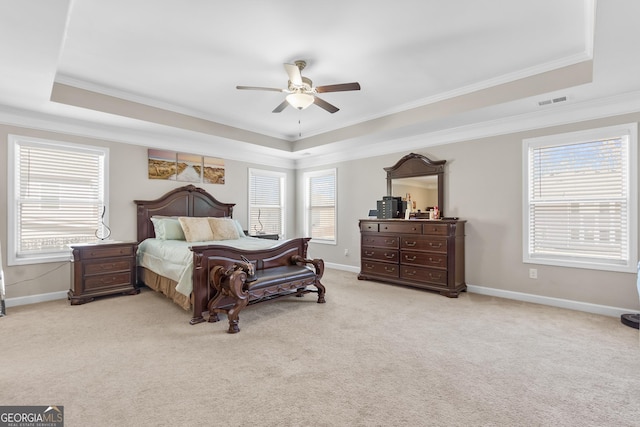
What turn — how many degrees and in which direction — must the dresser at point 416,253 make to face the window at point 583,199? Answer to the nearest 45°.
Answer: approximately 135° to its left

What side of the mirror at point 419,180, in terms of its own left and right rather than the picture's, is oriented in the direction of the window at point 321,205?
right

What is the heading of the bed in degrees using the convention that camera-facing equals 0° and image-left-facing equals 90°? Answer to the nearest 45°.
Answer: approximately 315°

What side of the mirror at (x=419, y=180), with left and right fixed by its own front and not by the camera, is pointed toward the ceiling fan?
front

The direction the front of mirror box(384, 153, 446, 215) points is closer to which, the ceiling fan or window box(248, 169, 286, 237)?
the ceiling fan

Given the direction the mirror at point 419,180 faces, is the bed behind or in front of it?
in front

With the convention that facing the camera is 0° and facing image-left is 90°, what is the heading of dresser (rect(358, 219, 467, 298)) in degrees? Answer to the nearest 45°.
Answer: approximately 45°
